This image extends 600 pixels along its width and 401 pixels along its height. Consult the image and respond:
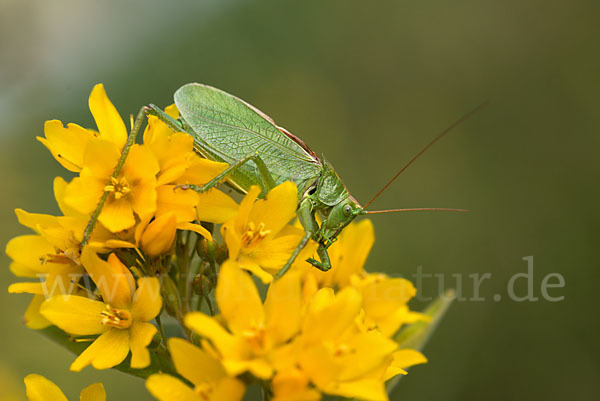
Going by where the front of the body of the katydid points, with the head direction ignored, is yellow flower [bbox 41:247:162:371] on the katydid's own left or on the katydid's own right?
on the katydid's own right

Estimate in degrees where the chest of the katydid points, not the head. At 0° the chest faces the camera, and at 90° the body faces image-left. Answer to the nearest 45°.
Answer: approximately 270°

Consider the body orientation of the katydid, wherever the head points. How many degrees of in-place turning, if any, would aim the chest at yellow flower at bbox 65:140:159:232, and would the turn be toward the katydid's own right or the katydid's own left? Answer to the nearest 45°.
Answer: approximately 135° to the katydid's own right

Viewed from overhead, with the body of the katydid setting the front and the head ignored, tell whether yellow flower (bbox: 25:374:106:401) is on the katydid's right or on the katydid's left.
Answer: on the katydid's right

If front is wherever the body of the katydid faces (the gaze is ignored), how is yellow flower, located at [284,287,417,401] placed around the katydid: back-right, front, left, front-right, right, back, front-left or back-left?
right

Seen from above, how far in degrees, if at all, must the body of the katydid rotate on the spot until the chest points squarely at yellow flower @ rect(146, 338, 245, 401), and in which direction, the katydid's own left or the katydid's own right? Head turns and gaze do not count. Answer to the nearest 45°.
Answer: approximately 90° to the katydid's own right

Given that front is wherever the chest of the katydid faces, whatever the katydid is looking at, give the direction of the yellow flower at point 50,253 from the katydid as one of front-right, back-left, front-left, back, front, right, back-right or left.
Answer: back-right

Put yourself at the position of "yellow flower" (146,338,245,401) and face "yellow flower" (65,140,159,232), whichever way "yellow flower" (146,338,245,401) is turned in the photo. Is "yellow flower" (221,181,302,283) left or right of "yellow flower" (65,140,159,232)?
right

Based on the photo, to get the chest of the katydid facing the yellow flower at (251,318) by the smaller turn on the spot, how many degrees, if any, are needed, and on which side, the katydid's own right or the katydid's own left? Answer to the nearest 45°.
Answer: approximately 90° to the katydid's own right
